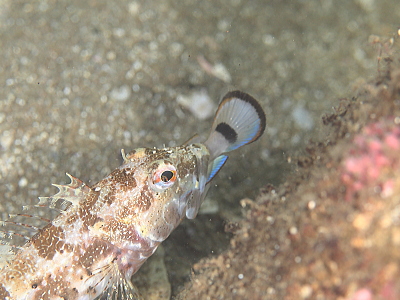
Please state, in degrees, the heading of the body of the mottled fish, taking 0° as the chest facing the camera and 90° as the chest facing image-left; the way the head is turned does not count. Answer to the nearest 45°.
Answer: approximately 270°
